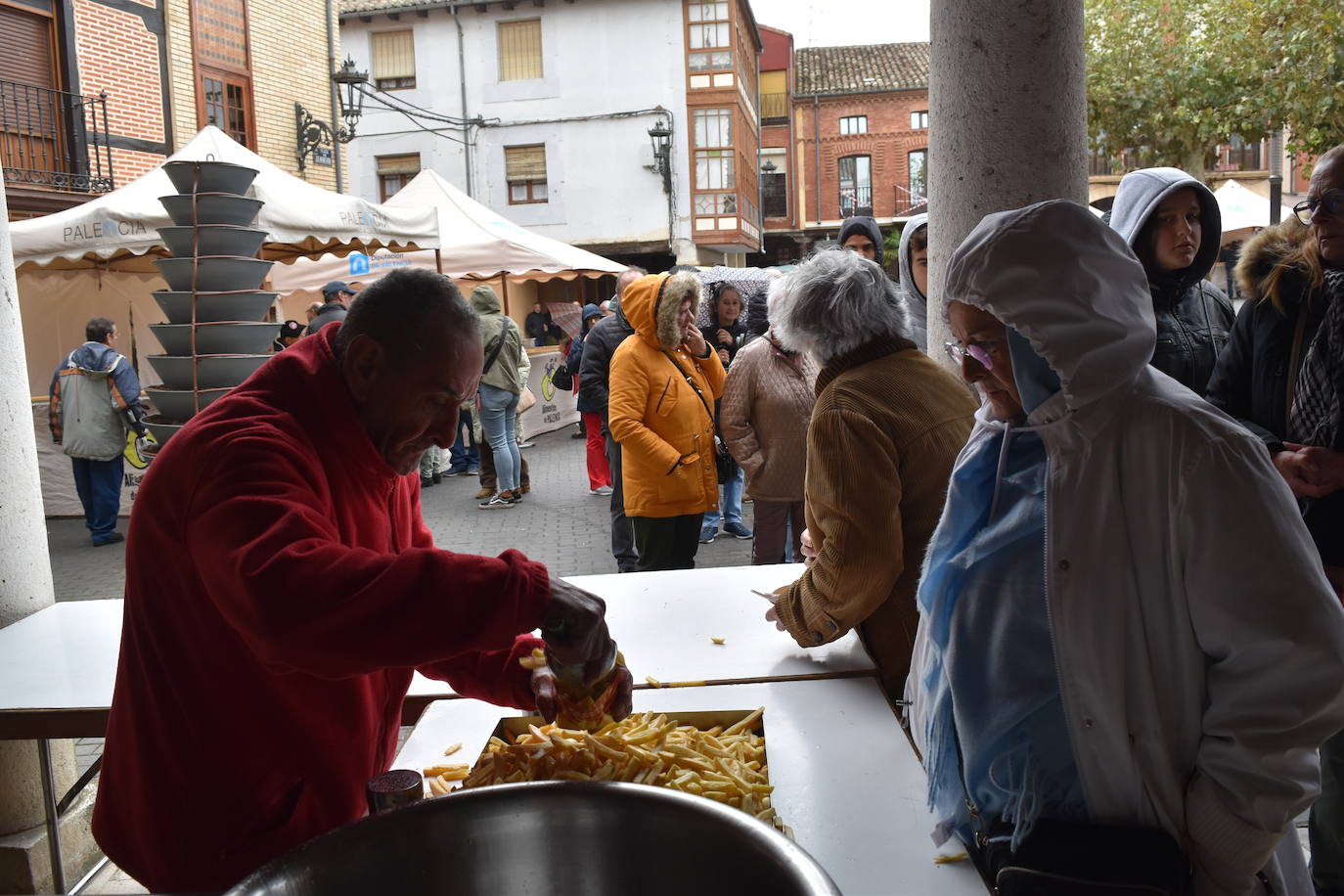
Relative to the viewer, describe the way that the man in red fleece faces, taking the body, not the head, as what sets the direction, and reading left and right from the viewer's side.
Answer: facing to the right of the viewer

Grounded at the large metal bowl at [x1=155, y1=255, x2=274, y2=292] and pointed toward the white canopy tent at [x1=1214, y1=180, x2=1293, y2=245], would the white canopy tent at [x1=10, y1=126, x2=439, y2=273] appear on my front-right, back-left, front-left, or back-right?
front-left

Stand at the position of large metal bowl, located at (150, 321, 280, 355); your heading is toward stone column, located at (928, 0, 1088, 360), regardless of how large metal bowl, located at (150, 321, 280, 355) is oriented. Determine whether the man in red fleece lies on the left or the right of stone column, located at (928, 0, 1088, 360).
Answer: right

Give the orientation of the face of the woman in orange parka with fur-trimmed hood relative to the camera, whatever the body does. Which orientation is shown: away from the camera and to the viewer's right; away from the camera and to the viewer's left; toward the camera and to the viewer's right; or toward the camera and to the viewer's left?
toward the camera and to the viewer's right

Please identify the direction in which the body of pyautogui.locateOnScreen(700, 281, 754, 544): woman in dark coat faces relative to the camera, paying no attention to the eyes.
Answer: toward the camera

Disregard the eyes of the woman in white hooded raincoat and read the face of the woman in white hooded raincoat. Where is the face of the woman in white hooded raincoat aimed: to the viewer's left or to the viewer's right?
to the viewer's left

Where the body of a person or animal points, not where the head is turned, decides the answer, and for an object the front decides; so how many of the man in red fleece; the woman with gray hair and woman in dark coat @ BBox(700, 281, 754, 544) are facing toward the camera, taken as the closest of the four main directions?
1

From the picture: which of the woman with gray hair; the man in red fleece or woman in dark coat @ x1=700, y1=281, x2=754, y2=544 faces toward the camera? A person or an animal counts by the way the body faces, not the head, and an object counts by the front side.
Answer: the woman in dark coat

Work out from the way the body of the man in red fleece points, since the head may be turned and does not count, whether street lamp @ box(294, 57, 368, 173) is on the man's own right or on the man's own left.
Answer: on the man's own left

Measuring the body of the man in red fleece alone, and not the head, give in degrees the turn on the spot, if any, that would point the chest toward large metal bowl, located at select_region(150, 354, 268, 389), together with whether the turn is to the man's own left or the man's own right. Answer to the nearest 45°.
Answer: approximately 90° to the man's own left

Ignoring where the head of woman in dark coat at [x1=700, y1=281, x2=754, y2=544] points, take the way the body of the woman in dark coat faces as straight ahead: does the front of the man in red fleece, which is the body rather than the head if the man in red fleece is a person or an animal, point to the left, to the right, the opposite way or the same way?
to the left

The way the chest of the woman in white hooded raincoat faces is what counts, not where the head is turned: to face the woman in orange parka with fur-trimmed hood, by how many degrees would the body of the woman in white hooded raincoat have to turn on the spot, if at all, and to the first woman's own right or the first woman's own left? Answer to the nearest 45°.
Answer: approximately 90° to the first woman's own right

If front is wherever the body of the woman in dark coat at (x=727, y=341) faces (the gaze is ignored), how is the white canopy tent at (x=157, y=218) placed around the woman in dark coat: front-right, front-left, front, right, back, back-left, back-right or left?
right

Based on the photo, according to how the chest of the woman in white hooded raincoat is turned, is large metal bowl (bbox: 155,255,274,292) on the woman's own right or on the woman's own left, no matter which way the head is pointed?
on the woman's own right

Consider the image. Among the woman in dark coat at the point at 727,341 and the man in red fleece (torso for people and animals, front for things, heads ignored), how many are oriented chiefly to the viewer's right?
1

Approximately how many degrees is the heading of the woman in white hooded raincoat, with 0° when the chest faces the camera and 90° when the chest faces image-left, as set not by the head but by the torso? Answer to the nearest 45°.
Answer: approximately 45°

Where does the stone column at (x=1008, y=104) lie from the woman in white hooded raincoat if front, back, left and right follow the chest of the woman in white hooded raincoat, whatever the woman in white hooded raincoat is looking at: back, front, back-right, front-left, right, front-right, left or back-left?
back-right

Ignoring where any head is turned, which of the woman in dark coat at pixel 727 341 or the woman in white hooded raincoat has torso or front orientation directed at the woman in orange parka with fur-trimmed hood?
the woman in dark coat
